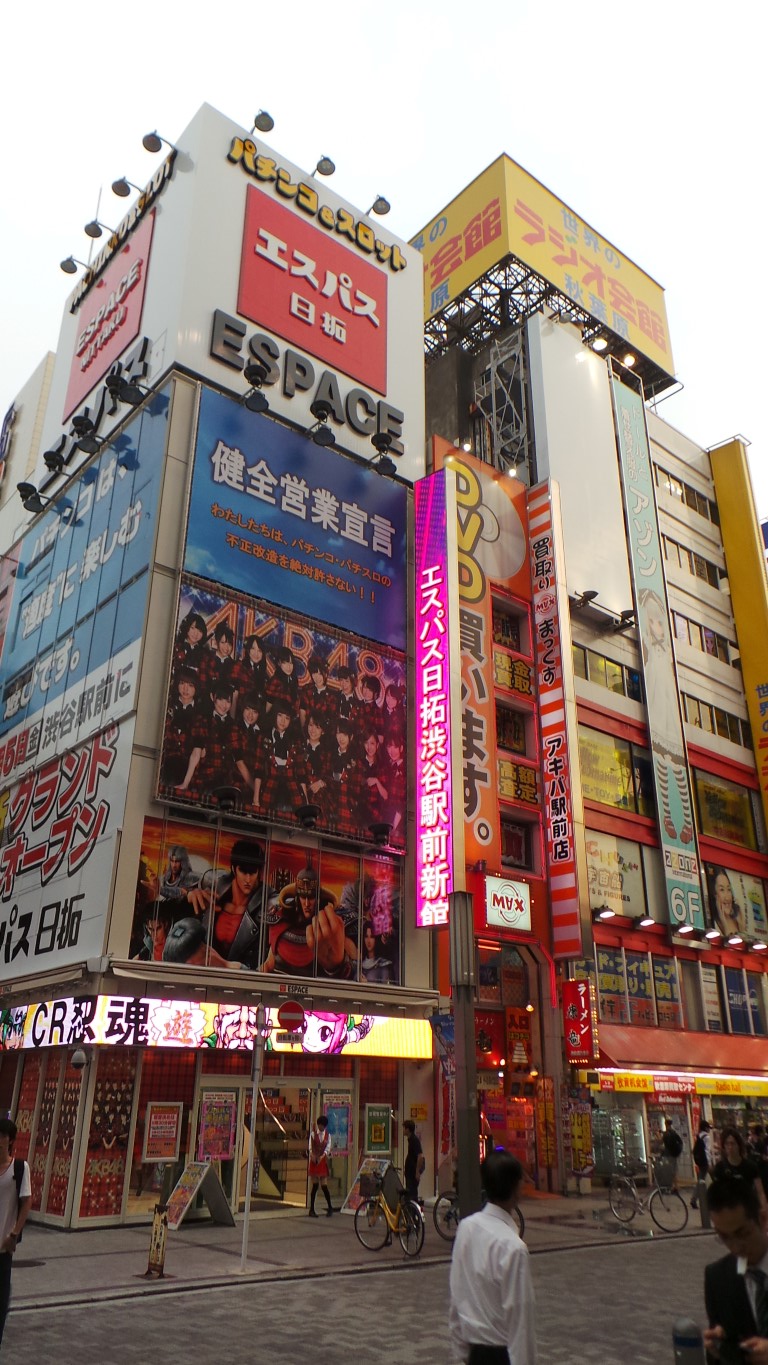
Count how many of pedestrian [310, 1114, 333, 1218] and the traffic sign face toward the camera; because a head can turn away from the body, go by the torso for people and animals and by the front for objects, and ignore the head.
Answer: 2

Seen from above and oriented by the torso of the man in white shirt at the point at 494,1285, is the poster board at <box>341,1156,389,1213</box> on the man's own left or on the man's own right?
on the man's own left

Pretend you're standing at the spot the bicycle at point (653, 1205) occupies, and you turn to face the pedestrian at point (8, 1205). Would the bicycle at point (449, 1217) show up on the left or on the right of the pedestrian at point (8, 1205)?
right

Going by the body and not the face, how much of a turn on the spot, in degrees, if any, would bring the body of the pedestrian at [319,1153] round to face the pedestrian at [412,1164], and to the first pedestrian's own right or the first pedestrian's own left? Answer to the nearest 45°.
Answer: approximately 45° to the first pedestrian's own left

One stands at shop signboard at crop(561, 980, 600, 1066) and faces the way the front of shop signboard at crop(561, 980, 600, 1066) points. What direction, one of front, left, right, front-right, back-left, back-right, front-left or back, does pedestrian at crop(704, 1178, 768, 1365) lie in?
front-left

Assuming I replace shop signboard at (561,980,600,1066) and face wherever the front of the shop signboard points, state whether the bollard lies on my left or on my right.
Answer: on my left

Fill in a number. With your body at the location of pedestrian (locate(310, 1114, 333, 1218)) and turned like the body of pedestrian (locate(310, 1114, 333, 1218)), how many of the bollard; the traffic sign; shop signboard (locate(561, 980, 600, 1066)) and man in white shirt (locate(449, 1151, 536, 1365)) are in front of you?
3

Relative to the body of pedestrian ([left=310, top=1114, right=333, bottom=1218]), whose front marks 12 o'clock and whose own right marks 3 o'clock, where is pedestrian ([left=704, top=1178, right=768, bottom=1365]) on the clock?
pedestrian ([left=704, top=1178, right=768, bottom=1365]) is roughly at 12 o'clock from pedestrian ([left=310, top=1114, right=333, bottom=1218]).

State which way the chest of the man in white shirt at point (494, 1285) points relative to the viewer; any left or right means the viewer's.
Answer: facing away from the viewer and to the right of the viewer
